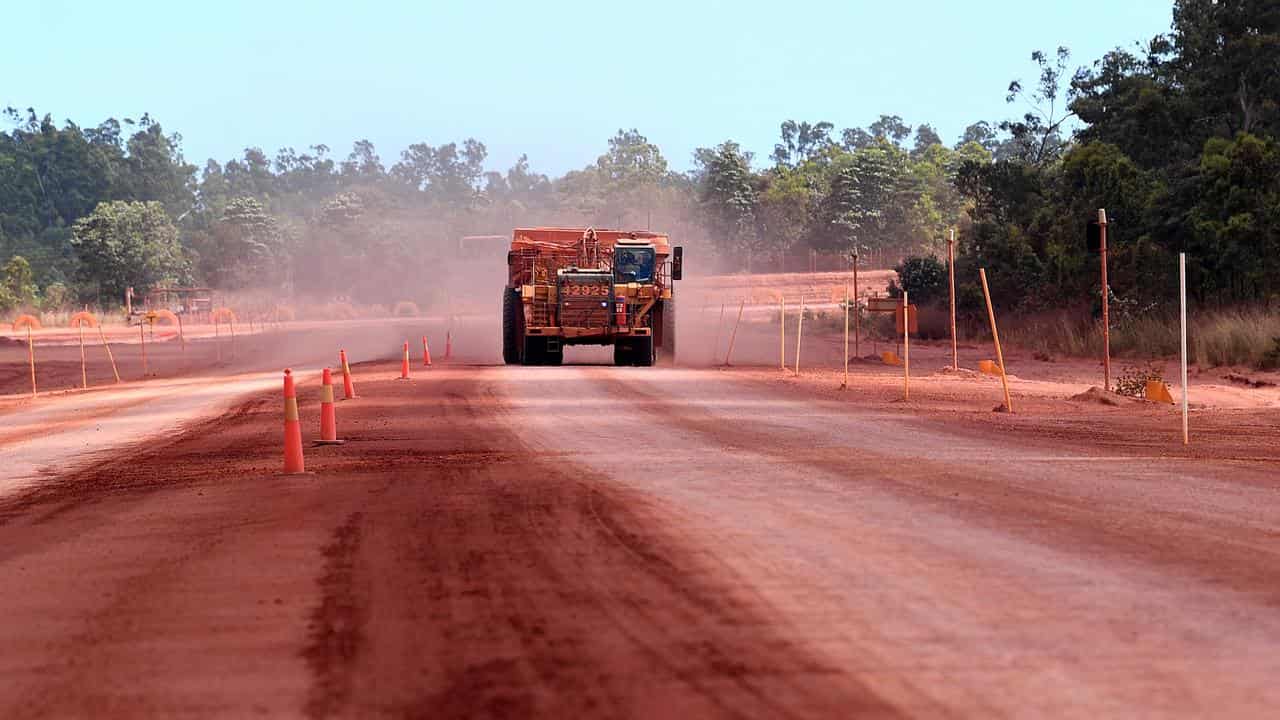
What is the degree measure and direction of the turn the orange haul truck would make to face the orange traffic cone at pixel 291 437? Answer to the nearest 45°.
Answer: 0° — it already faces it

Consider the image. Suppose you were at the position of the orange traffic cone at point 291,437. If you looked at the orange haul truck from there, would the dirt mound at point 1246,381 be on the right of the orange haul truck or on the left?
right

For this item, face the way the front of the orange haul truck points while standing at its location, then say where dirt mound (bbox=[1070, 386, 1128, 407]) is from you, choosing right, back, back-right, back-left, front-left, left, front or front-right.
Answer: front-left

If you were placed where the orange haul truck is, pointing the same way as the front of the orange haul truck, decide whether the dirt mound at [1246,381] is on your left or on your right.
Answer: on your left

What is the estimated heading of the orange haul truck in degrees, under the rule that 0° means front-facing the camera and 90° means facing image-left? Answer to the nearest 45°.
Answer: approximately 0°

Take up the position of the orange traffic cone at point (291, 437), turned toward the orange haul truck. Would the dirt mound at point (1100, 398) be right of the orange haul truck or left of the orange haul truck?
right
